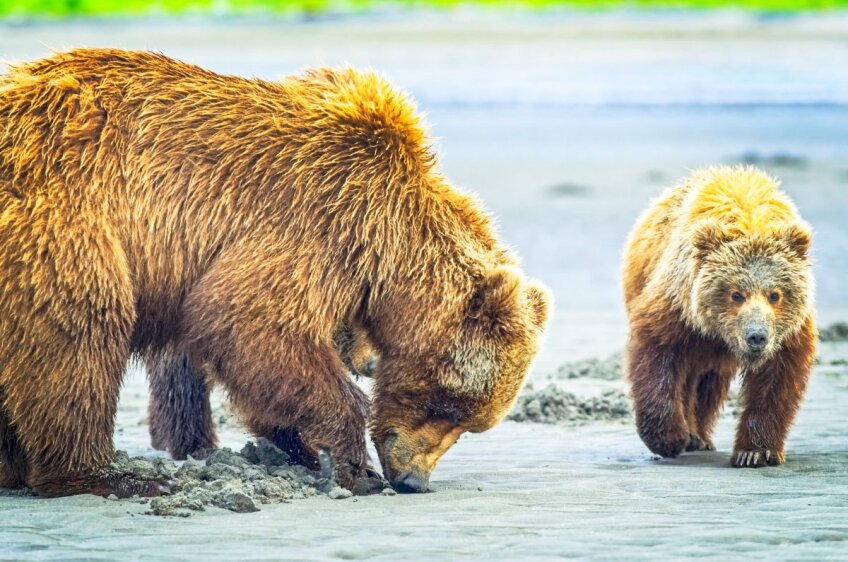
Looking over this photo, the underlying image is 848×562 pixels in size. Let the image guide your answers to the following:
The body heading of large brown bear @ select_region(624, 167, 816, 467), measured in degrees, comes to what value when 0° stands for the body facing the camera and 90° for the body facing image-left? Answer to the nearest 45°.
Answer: approximately 0°

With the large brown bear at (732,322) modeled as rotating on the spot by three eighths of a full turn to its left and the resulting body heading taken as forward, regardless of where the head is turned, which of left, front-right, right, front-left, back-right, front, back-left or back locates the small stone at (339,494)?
back

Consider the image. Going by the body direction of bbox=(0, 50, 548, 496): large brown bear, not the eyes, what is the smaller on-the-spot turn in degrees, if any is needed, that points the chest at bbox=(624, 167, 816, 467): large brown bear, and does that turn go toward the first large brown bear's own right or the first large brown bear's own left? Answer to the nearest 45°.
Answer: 0° — it already faces it

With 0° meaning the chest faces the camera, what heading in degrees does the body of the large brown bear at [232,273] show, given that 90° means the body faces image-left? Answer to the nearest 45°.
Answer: approximately 270°

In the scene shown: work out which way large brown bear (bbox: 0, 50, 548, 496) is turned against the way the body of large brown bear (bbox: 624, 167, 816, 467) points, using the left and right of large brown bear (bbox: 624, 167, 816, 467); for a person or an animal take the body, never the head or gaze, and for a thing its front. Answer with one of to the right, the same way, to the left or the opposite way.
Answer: to the left

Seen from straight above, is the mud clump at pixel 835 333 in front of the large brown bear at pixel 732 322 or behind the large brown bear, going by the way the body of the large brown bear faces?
behind

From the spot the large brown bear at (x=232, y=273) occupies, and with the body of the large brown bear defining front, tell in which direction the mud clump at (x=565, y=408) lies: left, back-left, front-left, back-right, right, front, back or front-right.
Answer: front-left

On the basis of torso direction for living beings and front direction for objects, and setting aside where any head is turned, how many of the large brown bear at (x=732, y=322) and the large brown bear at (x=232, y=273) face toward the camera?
1

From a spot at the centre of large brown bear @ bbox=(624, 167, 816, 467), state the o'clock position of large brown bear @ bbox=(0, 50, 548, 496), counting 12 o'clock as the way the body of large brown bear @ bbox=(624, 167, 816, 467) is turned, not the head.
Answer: large brown bear @ bbox=(0, 50, 548, 496) is roughly at 2 o'clock from large brown bear @ bbox=(624, 167, 816, 467).

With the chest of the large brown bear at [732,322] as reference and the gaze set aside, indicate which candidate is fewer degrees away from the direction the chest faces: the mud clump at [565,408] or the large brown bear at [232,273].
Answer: the large brown bear
